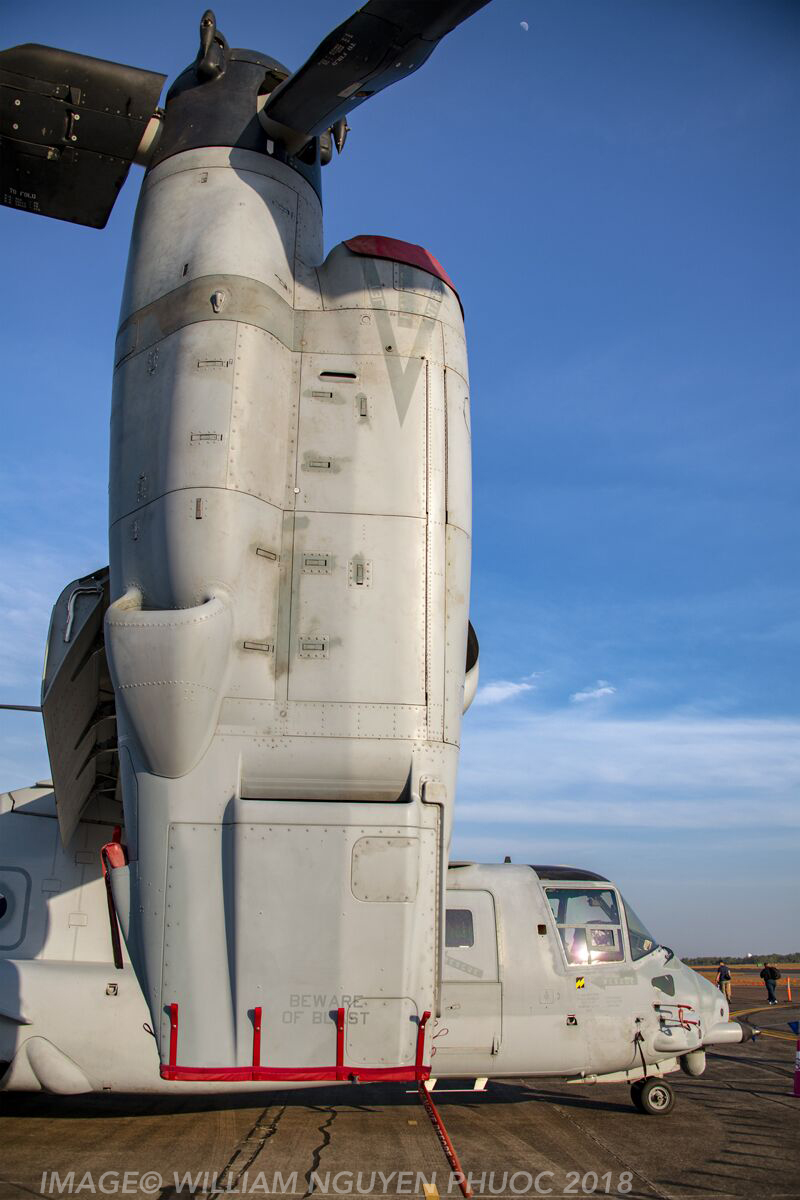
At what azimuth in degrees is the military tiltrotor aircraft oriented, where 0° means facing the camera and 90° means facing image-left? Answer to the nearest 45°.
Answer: approximately 270°
